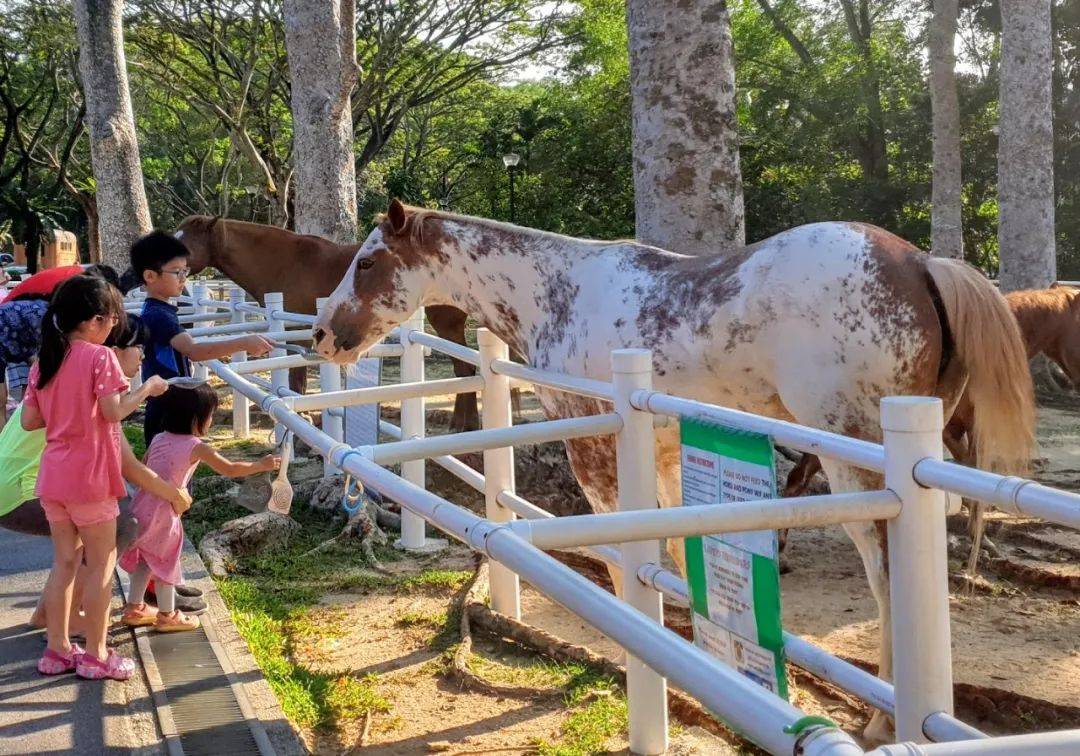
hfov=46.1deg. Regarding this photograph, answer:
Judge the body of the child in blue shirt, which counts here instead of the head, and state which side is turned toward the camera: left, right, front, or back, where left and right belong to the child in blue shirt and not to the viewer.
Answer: right

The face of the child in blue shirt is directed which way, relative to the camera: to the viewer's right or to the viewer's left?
to the viewer's right

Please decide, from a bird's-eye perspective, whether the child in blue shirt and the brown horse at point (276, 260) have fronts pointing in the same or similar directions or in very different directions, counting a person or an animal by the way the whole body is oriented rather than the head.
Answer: very different directions

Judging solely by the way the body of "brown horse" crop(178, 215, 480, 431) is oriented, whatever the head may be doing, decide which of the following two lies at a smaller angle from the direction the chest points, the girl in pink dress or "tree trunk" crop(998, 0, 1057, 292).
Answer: the girl in pink dress

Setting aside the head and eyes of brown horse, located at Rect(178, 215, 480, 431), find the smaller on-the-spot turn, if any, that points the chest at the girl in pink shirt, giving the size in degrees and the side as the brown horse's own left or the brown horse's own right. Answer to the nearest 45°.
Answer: approximately 90° to the brown horse's own left

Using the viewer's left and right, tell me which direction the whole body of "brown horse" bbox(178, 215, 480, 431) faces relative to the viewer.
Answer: facing to the left of the viewer

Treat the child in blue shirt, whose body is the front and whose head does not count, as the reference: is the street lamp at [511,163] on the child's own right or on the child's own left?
on the child's own left

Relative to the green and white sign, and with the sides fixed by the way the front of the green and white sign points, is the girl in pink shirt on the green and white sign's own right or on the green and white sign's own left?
on the green and white sign's own right

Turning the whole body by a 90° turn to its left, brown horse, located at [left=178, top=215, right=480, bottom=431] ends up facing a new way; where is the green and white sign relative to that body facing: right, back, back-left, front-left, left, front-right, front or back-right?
front

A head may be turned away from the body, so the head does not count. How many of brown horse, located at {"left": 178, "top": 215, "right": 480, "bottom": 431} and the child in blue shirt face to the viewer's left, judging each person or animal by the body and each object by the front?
1
